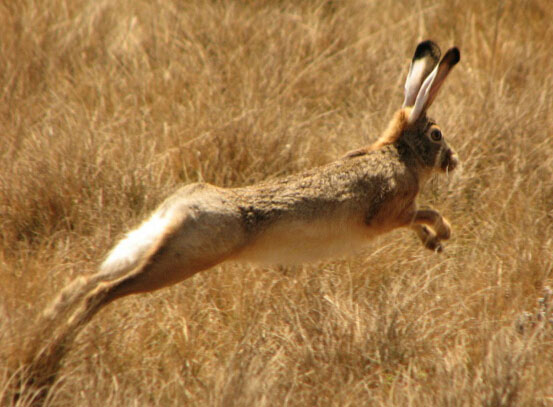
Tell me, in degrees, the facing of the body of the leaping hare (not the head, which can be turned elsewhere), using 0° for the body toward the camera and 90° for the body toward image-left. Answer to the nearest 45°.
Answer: approximately 270°
